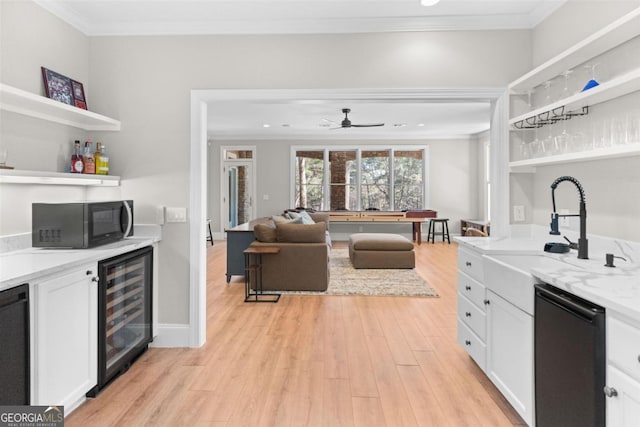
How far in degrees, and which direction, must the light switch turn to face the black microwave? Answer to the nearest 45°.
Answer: approximately 45° to its right

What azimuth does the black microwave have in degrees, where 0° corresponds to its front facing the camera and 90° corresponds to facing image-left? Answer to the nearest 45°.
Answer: approximately 315°

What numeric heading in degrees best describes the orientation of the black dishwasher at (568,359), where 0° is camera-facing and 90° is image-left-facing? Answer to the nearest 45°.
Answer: approximately 45°

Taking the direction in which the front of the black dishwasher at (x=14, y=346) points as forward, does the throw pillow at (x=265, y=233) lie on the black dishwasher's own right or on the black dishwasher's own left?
on the black dishwasher's own left

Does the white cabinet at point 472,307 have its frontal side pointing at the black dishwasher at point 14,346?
yes

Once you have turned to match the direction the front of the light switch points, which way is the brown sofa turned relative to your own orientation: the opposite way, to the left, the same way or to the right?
to the left

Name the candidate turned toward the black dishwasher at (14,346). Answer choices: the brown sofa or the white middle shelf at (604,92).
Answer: the white middle shelf
